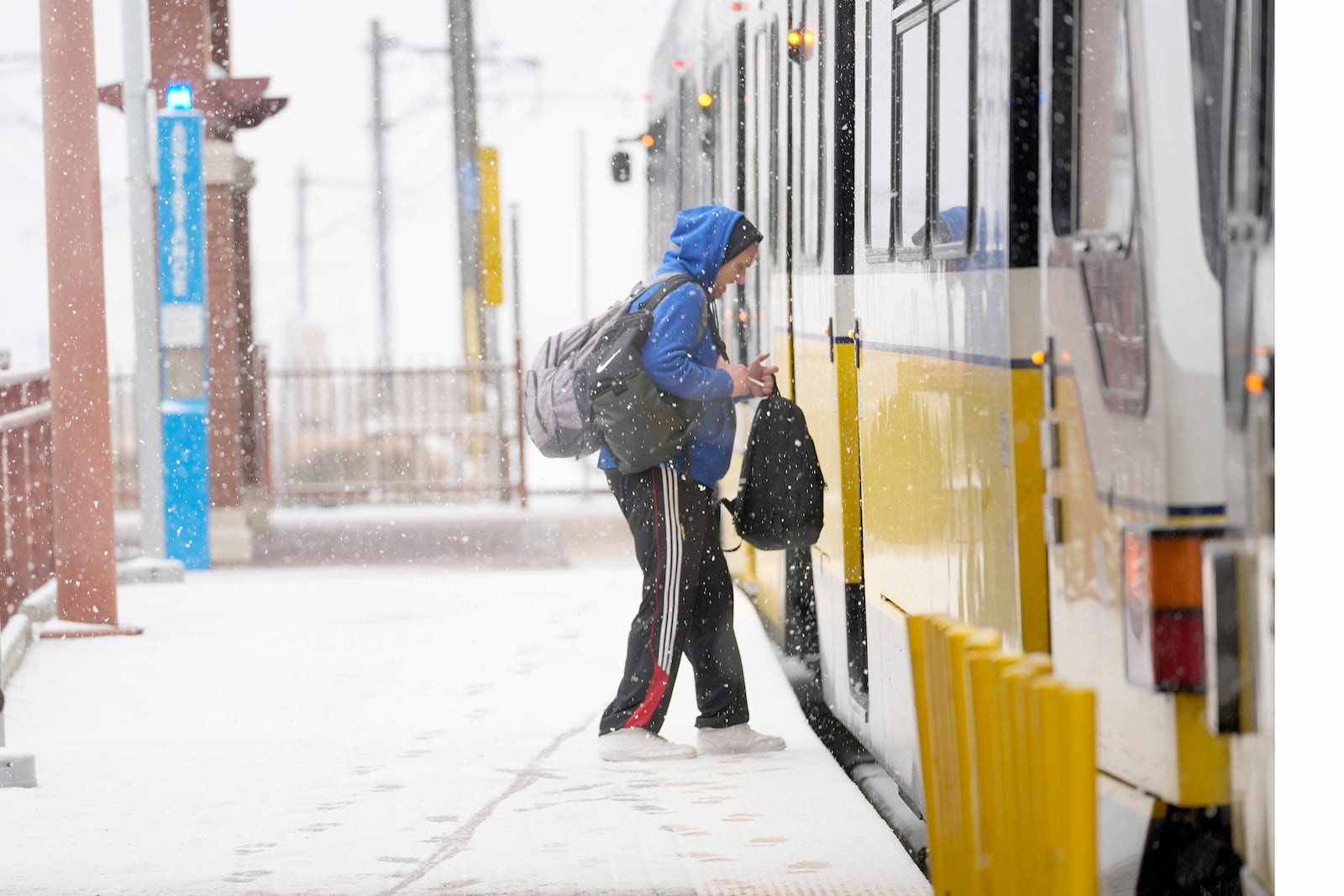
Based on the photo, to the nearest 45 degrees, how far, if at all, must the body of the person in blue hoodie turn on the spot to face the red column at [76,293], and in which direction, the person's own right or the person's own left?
approximately 135° to the person's own left

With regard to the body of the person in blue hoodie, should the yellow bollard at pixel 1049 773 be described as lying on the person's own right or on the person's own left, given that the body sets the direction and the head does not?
on the person's own right

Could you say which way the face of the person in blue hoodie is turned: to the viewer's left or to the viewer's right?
to the viewer's right

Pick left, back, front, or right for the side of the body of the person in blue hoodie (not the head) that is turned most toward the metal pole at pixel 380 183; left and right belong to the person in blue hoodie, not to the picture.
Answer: left

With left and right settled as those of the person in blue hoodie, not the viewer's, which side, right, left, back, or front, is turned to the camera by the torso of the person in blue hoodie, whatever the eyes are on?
right

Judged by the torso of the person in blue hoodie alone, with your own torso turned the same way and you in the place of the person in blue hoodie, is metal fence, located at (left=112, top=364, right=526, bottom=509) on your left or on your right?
on your left

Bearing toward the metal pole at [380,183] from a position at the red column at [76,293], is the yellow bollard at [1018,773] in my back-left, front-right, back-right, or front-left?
back-right

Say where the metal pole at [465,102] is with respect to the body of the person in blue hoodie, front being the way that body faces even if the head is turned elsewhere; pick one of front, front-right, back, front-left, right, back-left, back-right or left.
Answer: left

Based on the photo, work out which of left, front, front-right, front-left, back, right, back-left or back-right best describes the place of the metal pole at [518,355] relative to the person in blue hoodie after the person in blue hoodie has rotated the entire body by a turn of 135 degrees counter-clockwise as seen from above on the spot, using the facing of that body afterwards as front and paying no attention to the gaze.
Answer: front-right

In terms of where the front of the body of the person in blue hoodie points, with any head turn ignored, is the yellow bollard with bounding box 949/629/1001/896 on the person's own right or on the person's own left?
on the person's own right

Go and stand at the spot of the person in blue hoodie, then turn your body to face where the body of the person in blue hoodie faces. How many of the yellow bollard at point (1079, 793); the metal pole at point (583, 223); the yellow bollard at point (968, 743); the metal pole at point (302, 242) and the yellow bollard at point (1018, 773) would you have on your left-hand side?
2

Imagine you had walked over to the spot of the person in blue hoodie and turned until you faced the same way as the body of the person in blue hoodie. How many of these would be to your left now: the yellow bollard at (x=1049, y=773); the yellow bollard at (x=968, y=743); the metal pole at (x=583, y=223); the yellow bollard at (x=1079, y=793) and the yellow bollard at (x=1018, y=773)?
1

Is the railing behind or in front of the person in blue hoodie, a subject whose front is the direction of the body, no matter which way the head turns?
behind

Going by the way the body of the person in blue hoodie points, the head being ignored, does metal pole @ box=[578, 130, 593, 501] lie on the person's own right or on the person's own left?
on the person's own left
